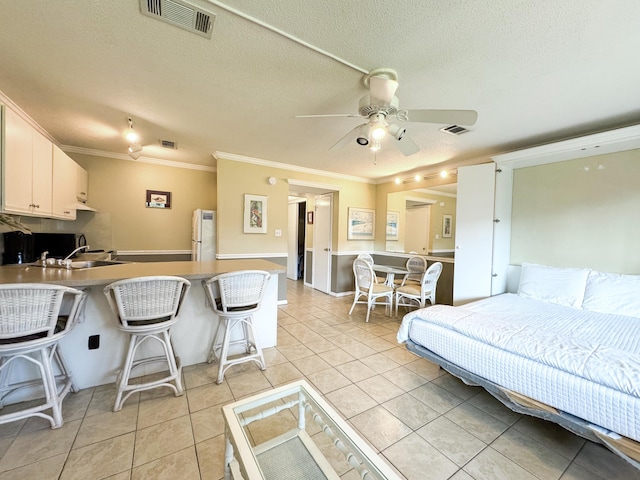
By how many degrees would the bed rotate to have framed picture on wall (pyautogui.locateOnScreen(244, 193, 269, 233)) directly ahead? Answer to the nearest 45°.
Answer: approximately 45° to its right

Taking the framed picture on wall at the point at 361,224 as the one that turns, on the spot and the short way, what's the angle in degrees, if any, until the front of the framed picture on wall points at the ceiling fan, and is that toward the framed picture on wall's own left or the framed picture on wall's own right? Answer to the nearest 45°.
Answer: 0° — it already faces it

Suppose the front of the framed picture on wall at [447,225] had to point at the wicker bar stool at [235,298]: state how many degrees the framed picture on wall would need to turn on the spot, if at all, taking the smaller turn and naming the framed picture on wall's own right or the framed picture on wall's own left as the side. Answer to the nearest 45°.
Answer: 0° — it already faces it

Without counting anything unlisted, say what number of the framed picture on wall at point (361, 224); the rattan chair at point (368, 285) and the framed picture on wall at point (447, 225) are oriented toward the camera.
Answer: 2

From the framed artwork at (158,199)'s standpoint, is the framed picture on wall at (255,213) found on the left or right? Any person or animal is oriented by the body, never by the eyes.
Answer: on its left

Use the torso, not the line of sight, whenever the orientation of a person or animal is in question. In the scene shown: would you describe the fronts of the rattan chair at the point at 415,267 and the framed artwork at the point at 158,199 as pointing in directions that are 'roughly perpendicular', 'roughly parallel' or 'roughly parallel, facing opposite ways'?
roughly perpendicular

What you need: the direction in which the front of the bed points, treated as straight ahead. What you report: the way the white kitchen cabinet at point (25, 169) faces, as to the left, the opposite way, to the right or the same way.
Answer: the opposite way

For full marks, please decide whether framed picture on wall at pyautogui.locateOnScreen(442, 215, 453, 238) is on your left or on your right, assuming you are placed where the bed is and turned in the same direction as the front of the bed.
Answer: on your right

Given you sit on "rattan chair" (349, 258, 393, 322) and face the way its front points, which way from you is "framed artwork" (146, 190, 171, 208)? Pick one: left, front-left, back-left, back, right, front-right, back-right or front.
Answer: back-left

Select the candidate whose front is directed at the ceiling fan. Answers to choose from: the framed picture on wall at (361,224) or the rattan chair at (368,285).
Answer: the framed picture on wall

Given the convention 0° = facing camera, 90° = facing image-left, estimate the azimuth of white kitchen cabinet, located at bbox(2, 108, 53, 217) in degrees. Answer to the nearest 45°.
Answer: approximately 315°

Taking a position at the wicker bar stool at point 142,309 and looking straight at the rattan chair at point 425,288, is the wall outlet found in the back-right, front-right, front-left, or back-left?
back-left
